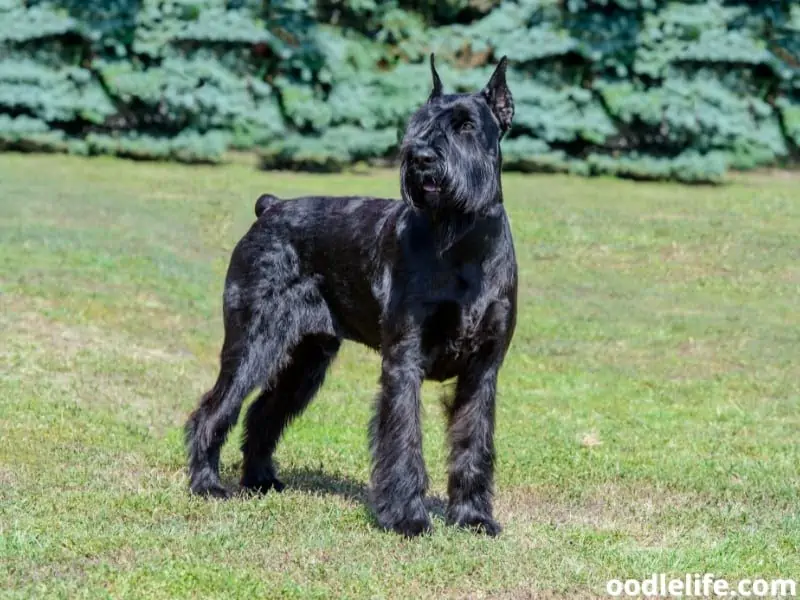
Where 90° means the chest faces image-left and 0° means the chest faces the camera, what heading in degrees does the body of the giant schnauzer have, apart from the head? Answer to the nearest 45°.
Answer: approximately 315°
